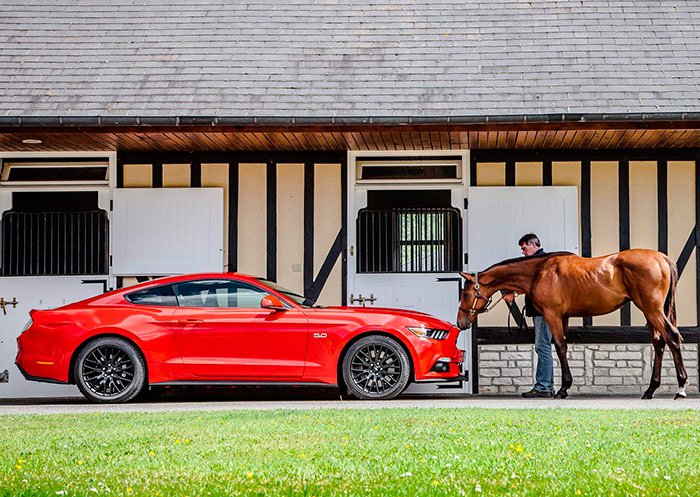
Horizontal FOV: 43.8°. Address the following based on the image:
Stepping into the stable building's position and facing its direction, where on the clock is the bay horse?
The bay horse is roughly at 10 o'clock from the stable building.

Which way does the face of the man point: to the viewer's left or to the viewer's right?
to the viewer's left

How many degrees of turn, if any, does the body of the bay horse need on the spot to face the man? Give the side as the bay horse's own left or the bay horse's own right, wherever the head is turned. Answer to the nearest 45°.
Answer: approximately 45° to the bay horse's own right

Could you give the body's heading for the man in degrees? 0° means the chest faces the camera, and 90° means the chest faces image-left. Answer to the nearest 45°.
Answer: approximately 90°

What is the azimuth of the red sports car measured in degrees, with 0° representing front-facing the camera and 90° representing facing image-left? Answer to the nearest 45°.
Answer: approximately 270°

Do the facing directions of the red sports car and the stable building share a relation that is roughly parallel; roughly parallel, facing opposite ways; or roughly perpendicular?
roughly perpendicular

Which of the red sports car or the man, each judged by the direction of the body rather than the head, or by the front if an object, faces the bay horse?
the red sports car

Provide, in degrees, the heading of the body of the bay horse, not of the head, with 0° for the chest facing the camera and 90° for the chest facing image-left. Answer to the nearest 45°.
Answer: approximately 90°

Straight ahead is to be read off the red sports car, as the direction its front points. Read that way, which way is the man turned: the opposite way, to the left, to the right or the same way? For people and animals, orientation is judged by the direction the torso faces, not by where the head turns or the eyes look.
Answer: the opposite way
